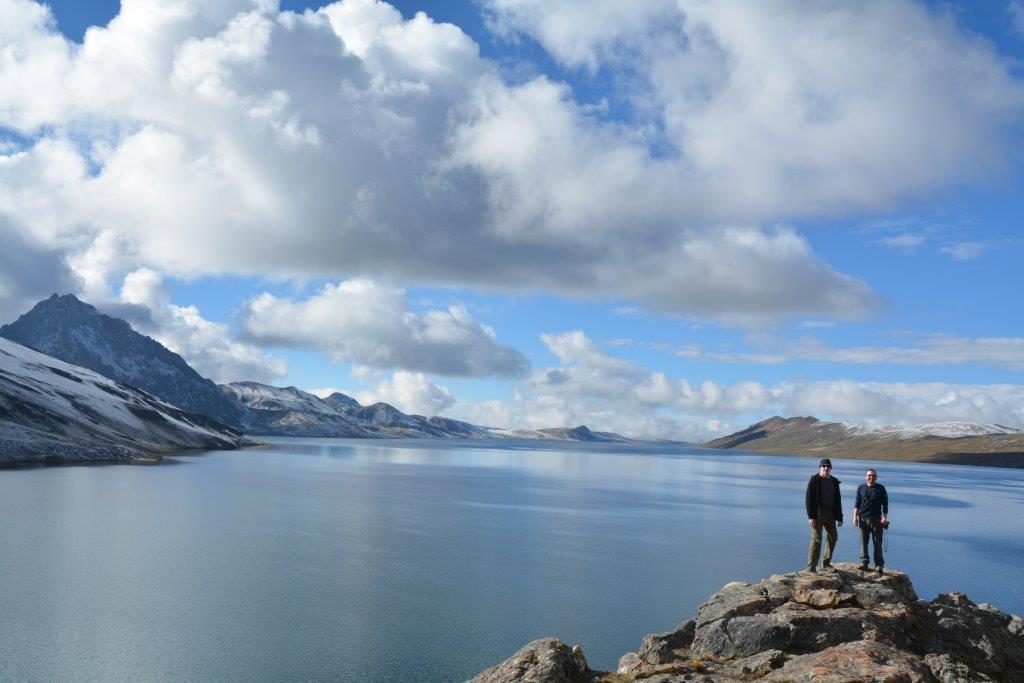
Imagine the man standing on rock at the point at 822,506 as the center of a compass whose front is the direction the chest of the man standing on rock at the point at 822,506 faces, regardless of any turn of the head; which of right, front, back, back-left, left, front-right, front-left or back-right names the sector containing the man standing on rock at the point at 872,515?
back-left

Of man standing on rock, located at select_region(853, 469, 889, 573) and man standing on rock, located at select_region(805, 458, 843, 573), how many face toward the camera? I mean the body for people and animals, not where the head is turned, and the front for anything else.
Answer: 2

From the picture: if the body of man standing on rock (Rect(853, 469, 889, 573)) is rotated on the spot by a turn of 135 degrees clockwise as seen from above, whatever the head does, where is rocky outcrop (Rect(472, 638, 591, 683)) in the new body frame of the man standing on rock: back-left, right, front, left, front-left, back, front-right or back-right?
left

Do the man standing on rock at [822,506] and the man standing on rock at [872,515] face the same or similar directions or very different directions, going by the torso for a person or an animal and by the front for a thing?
same or similar directions

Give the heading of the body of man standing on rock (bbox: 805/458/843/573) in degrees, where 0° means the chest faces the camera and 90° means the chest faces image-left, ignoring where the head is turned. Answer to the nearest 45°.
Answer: approximately 0°

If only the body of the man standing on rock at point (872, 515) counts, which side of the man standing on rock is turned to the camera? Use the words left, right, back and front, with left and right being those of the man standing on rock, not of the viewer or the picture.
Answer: front

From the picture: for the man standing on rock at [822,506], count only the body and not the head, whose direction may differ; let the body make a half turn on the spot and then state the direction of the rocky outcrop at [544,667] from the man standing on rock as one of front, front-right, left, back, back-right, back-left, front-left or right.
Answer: back-left
